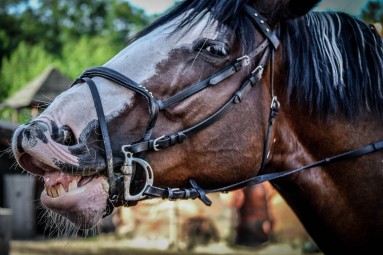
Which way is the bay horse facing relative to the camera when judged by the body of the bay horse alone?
to the viewer's left
